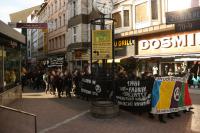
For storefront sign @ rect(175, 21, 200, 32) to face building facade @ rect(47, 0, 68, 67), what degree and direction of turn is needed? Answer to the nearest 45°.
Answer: approximately 90° to its right

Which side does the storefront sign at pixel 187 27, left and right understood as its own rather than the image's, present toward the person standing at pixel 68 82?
front

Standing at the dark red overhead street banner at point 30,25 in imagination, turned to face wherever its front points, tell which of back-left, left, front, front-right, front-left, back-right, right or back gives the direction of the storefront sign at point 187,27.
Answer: front-left

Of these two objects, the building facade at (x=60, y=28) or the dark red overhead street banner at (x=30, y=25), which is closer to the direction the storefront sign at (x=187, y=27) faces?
the dark red overhead street banner

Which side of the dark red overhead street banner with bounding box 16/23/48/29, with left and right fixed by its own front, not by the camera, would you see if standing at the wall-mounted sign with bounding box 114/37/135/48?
left

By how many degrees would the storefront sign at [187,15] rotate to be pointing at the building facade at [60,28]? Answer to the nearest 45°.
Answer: approximately 90° to its right

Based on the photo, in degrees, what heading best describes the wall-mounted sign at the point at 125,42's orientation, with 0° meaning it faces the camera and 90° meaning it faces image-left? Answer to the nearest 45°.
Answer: approximately 45°
